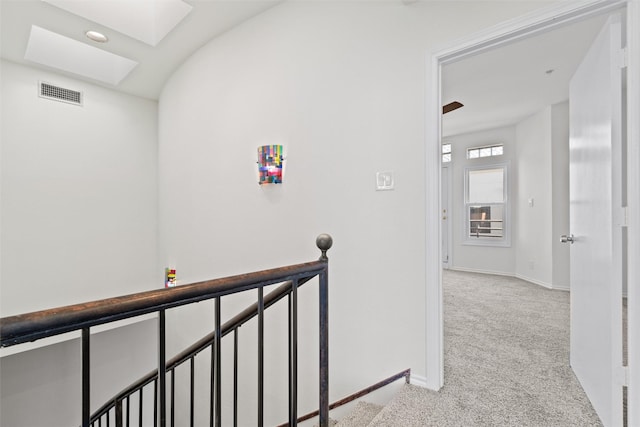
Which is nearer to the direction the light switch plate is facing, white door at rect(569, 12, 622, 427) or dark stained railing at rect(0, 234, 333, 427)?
the dark stained railing

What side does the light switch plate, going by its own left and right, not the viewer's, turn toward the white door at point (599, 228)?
left

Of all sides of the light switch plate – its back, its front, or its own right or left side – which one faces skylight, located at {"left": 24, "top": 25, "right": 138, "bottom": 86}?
right

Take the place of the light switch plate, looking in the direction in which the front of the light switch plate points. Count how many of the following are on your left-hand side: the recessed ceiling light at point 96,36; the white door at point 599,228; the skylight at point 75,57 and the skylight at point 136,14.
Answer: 1

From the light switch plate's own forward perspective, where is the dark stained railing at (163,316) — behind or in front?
in front

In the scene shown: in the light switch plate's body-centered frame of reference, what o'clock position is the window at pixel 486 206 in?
The window is roughly at 7 o'clock from the light switch plate.

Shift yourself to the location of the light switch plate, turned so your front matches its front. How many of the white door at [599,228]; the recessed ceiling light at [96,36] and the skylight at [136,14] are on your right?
2

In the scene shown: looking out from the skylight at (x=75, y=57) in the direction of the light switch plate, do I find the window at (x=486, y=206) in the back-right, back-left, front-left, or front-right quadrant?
front-left

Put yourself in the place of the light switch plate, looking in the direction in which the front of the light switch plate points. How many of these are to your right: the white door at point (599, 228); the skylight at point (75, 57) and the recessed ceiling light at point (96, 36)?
2

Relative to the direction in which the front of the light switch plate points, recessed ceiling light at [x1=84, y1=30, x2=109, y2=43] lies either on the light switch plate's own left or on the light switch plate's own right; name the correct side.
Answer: on the light switch plate's own right

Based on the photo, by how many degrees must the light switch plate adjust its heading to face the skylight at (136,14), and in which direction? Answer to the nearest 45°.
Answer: approximately 90° to its right

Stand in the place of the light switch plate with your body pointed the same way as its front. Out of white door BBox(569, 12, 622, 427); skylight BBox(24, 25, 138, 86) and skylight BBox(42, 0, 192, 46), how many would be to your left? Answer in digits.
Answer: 1

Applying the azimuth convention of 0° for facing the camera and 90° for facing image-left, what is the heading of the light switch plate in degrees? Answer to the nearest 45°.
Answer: approximately 0°
